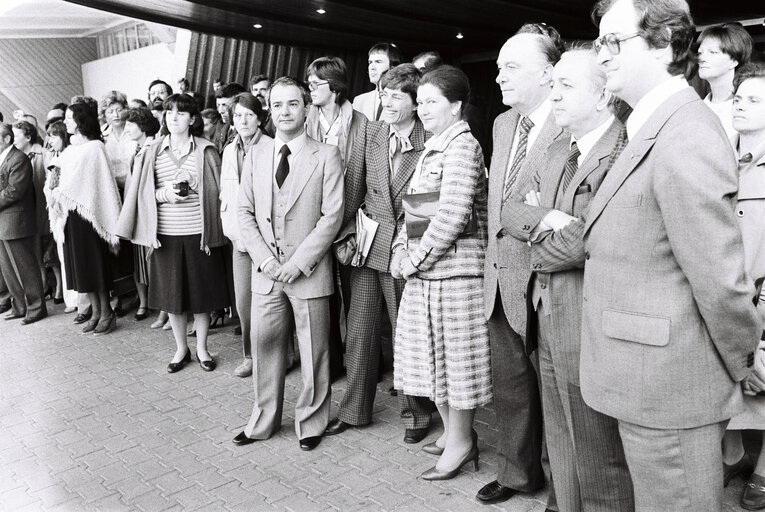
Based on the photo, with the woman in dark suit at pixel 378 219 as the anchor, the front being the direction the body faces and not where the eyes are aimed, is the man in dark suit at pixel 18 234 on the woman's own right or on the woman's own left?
on the woman's own right

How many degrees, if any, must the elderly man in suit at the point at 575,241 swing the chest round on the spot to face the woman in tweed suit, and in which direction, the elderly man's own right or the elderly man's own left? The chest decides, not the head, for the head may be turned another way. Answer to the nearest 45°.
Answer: approximately 90° to the elderly man's own right

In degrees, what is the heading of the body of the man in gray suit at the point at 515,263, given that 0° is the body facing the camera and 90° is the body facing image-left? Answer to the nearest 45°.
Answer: approximately 45°

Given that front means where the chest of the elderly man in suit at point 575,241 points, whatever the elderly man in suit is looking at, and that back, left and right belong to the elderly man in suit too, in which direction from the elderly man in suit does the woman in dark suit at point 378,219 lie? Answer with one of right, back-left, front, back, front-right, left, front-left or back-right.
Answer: right

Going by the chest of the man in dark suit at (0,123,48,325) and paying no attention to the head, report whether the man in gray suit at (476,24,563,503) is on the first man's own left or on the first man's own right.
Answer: on the first man's own left

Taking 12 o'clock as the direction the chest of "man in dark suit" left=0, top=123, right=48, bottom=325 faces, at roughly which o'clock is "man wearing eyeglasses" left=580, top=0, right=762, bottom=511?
The man wearing eyeglasses is roughly at 10 o'clock from the man in dark suit.

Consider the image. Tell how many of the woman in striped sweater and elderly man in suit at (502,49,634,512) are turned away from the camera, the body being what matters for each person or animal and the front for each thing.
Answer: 0

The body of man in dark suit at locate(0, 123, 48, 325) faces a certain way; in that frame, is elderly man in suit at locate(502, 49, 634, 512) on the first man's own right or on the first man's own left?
on the first man's own left

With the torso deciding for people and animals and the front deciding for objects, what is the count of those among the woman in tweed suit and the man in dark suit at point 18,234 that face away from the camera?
0
